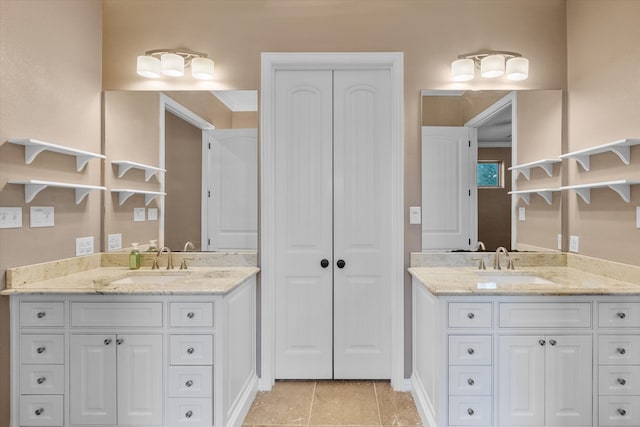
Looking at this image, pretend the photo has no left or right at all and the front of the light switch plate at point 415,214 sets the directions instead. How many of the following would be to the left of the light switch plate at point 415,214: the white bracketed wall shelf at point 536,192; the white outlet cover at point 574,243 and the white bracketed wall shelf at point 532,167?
3

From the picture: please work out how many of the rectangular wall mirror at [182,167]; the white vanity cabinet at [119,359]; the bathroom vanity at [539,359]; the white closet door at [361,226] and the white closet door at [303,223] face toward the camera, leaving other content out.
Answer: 5

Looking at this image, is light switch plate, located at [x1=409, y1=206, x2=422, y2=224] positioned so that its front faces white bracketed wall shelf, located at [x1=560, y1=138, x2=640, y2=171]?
no

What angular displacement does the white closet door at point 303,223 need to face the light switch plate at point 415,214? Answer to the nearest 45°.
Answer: approximately 90° to its left

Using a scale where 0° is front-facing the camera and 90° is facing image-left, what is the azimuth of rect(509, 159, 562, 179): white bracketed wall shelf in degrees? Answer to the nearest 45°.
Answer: approximately 45°

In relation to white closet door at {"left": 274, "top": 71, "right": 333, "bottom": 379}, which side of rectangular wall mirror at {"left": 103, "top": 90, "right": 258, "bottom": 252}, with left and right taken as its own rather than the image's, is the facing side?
left

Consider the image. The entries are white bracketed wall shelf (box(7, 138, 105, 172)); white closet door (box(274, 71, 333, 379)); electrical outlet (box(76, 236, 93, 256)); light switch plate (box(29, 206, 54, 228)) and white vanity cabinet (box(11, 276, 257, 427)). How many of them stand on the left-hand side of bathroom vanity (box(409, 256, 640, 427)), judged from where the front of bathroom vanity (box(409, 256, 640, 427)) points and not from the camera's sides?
0

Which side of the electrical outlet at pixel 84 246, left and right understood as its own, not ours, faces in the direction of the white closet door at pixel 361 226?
front

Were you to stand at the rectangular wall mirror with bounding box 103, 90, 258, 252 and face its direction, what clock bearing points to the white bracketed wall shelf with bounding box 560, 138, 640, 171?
The white bracketed wall shelf is roughly at 10 o'clock from the rectangular wall mirror.

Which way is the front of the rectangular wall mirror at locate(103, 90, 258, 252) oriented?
toward the camera

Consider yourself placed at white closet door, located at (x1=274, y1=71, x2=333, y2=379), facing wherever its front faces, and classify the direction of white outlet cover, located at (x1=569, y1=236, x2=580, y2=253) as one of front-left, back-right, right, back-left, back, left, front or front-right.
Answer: left

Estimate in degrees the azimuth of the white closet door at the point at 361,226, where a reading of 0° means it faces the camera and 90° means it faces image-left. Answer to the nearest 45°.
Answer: approximately 0°

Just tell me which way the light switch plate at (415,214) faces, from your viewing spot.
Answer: facing the viewer

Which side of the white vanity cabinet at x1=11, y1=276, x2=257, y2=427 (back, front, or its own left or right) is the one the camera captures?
front

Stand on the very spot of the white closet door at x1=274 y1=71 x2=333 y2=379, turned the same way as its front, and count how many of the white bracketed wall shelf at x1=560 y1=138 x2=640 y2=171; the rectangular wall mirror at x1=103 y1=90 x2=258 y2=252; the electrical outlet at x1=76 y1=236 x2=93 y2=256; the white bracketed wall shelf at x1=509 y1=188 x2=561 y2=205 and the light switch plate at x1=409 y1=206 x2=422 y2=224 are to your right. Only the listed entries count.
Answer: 2
